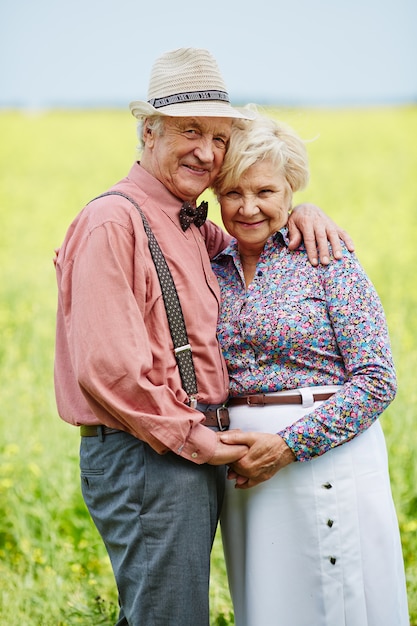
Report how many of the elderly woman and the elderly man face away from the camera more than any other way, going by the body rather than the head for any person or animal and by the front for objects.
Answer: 0

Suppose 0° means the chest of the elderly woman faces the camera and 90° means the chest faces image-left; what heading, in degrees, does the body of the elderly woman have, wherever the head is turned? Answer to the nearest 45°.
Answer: approximately 45°
